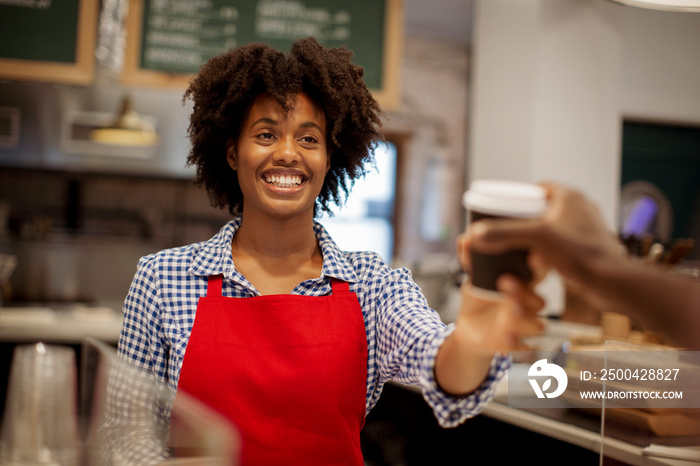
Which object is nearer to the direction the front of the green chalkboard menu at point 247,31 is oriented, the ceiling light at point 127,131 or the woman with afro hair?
the woman with afro hair

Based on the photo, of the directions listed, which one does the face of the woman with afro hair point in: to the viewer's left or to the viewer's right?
to the viewer's right

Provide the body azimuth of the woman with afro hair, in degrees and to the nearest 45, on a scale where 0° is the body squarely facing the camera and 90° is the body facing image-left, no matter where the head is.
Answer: approximately 0°

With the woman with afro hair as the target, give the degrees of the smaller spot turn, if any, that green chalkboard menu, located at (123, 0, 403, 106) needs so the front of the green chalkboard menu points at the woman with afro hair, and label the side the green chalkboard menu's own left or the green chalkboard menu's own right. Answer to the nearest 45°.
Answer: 0° — it already faces them

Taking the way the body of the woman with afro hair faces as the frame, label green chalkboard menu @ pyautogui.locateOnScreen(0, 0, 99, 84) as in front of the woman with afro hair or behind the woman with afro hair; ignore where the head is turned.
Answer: behind

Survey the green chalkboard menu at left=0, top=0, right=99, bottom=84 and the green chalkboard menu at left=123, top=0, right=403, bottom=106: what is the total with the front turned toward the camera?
2

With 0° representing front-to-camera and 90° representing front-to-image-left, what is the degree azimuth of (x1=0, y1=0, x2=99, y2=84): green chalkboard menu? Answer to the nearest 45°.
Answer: approximately 0°
